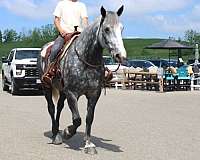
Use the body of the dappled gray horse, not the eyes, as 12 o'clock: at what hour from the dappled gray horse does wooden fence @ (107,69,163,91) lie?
The wooden fence is roughly at 8 o'clock from the dappled gray horse.

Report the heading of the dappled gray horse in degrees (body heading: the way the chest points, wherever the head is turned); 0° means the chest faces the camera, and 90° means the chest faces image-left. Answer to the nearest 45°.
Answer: approximately 315°
